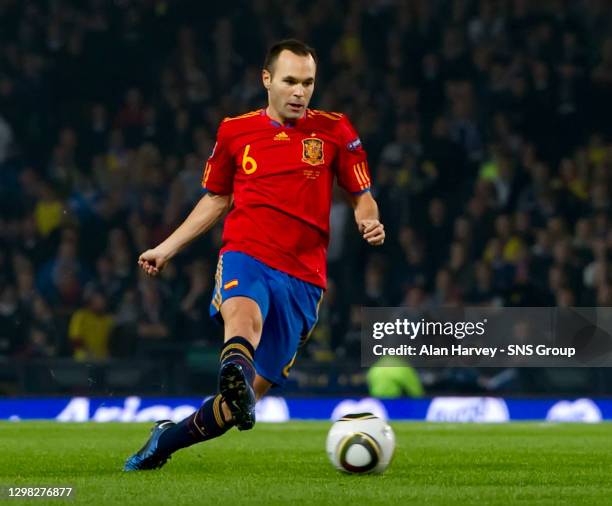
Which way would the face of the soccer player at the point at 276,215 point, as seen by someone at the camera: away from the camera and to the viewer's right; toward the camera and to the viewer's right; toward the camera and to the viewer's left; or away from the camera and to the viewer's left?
toward the camera and to the viewer's right

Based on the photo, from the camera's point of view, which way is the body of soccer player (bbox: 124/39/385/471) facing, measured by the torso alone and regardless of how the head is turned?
toward the camera
